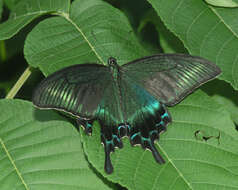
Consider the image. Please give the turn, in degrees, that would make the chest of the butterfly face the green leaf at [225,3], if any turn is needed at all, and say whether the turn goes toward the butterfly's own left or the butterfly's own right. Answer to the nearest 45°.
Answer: approximately 45° to the butterfly's own right

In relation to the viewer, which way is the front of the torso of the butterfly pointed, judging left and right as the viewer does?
facing away from the viewer

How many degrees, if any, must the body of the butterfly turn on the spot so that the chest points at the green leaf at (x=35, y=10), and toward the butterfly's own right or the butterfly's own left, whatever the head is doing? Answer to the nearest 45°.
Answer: approximately 45° to the butterfly's own left

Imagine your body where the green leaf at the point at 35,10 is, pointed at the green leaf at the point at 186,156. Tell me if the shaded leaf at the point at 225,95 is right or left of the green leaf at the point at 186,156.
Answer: left

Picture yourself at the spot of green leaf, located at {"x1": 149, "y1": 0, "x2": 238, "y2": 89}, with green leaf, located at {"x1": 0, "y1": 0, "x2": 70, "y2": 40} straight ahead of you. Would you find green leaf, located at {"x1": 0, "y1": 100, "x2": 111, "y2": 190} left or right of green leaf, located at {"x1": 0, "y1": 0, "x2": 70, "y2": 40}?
left
